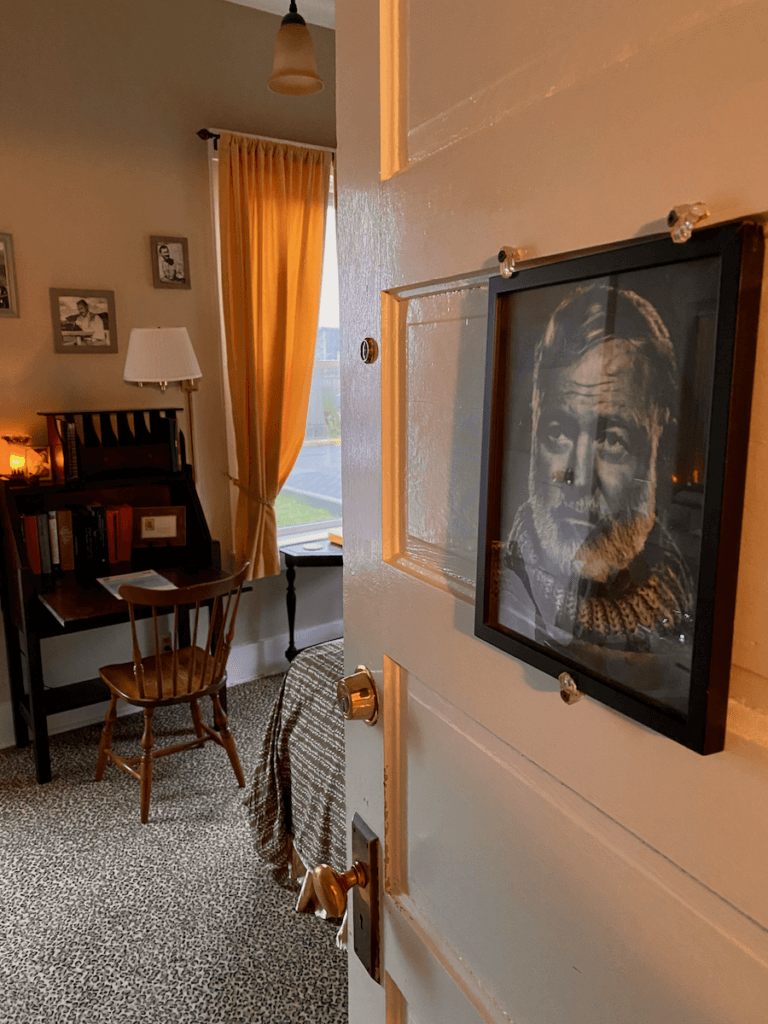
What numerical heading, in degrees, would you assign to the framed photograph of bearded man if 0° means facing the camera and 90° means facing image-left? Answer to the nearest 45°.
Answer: approximately 45°

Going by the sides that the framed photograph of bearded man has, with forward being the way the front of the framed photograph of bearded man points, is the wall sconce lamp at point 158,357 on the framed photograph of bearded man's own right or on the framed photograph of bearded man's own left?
on the framed photograph of bearded man's own right

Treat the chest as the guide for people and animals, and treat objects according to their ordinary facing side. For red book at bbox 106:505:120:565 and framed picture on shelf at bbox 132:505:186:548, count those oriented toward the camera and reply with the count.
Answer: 2

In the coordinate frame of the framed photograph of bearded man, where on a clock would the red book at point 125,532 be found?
The red book is roughly at 3 o'clock from the framed photograph of bearded man.

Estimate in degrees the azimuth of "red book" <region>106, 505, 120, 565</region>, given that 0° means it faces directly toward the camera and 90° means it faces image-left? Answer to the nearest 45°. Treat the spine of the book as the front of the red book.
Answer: approximately 0°

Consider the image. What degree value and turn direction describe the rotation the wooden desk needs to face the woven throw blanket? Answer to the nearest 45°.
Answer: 0° — it already faces it

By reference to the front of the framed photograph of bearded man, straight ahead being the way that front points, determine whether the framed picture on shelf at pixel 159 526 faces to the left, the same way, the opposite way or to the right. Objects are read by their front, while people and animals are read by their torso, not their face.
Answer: to the left

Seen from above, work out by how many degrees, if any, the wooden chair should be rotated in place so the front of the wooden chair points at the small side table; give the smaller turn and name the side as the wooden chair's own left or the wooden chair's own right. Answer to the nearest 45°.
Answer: approximately 90° to the wooden chair's own right
